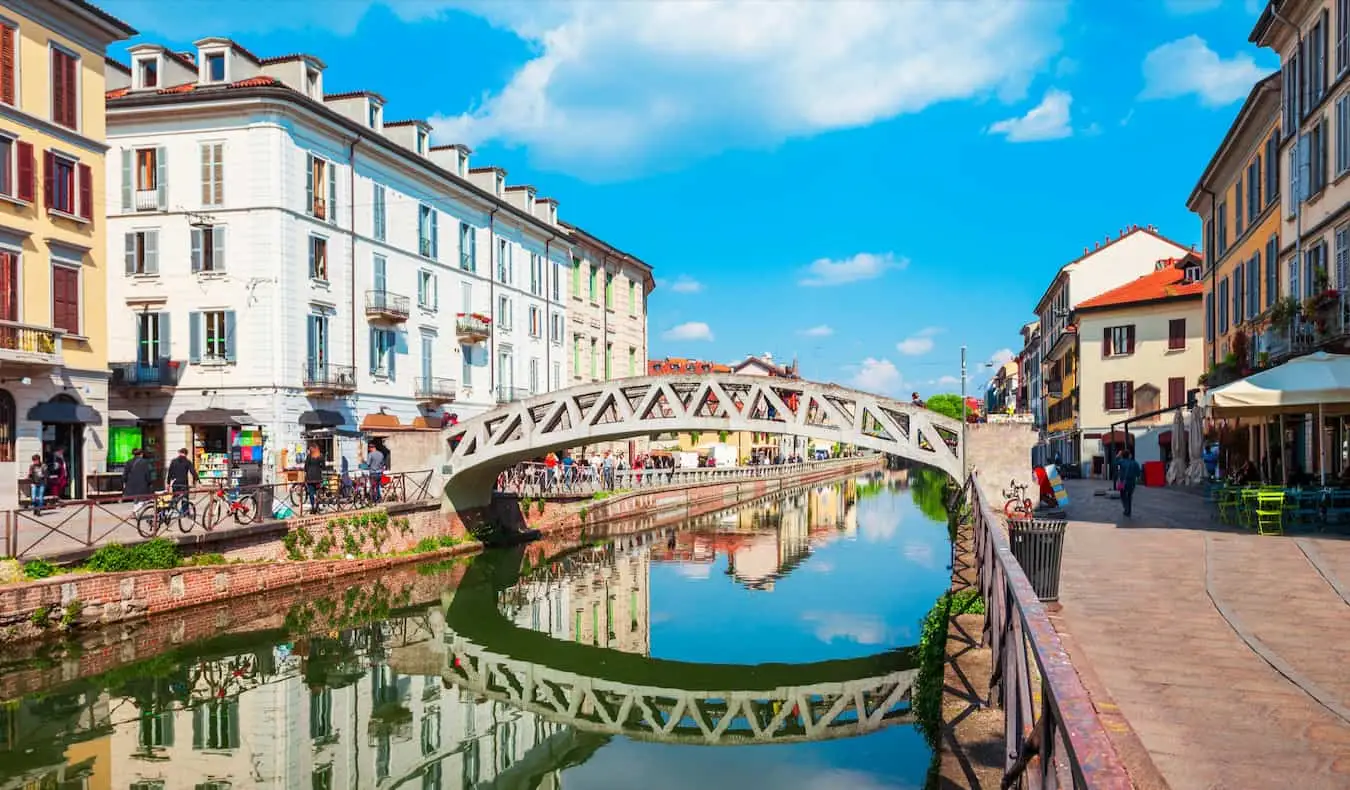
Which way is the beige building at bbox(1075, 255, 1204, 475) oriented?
toward the camera

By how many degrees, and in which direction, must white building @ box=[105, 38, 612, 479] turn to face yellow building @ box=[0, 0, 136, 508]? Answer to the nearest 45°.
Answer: approximately 90° to its right

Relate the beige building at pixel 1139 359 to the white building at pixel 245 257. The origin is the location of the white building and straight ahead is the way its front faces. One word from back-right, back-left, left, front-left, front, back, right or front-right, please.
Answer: front-left

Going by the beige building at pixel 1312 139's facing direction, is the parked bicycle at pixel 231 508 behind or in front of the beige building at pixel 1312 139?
in front

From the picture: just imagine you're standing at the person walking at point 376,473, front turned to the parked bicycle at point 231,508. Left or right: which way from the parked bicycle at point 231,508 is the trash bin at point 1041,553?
left

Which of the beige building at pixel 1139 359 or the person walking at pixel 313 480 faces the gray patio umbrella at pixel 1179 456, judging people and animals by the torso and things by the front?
the beige building

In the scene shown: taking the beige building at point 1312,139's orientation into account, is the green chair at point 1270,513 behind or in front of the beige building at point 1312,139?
in front

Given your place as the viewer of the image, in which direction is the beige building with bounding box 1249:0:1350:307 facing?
facing the viewer and to the left of the viewer

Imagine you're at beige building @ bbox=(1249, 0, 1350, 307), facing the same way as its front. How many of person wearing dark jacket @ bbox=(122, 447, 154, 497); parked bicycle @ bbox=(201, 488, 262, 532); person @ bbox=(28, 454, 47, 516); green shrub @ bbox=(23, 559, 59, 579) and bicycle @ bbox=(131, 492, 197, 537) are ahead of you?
5

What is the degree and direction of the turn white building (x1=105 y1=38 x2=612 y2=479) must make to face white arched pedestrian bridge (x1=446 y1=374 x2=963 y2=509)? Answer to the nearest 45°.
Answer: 0° — it already faces it

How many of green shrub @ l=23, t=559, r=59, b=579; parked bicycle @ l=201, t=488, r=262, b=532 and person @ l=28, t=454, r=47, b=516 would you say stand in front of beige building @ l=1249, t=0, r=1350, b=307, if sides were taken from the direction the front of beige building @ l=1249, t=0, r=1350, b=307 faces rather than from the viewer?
3
